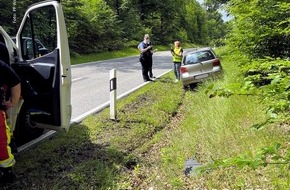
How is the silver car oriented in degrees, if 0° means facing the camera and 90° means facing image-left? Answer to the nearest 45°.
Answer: approximately 180°
